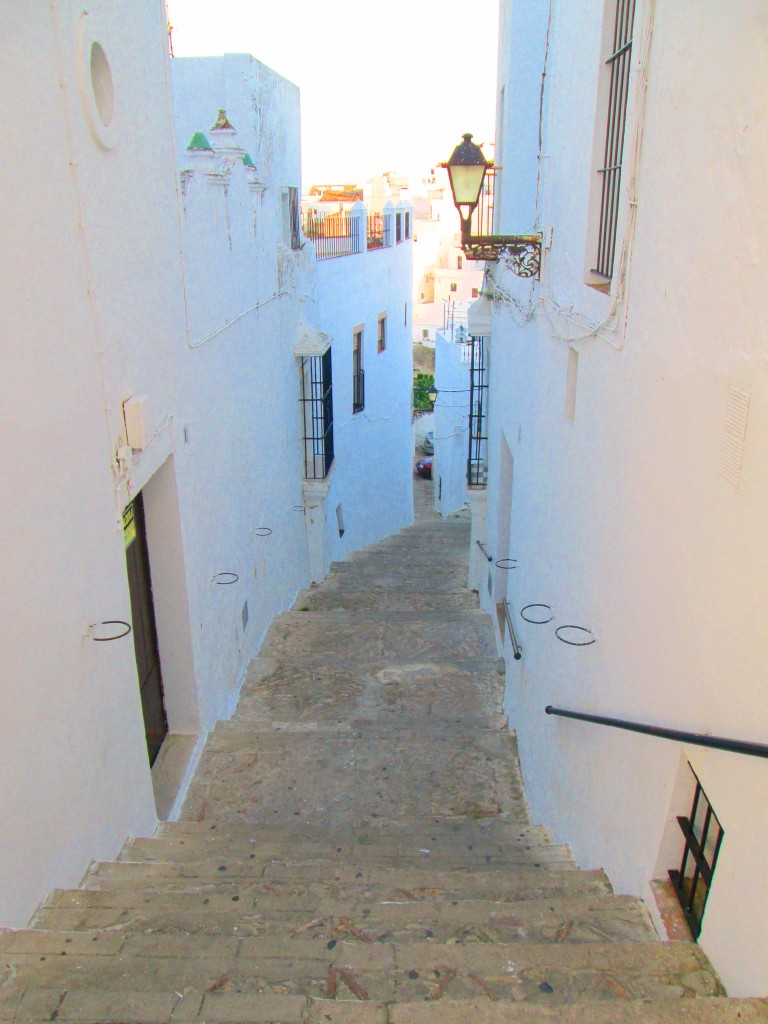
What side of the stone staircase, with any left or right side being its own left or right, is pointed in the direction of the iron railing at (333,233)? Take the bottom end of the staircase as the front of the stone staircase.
front

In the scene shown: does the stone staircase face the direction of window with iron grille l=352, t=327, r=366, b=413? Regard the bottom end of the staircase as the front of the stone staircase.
yes

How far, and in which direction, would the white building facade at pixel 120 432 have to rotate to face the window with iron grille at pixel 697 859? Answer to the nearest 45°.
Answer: approximately 45° to its right

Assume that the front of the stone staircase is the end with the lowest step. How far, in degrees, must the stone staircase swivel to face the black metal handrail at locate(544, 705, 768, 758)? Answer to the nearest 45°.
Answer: approximately 90° to its right

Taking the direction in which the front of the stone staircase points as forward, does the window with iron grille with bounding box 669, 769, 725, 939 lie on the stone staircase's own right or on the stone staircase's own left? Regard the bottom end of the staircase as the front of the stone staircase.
on the stone staircase's own right

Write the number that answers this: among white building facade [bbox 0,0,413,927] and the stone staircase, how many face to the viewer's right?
1

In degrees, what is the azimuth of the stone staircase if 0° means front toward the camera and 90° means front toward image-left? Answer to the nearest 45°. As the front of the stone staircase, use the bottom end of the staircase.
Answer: approximately 180°

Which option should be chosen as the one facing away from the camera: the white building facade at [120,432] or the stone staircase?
the stone staircase

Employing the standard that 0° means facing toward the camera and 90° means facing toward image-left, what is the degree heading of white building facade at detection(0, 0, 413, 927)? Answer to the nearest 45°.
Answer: approximately 270°

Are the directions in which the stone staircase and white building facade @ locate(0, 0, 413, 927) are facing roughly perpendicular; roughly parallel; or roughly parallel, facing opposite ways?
roughly perpendicular

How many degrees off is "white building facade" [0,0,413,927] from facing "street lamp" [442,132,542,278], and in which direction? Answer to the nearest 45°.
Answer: approximately 45° to its left

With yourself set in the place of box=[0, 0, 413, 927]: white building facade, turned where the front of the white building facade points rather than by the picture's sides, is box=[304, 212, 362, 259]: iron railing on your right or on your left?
on your left
